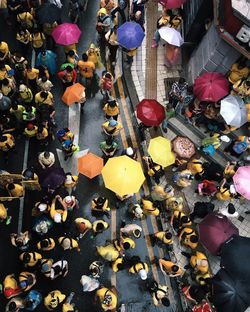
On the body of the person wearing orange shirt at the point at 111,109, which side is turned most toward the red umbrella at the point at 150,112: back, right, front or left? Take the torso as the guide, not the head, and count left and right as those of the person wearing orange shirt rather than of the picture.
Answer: right

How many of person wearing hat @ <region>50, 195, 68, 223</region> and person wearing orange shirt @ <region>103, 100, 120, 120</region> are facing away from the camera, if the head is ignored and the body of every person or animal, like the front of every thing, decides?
2

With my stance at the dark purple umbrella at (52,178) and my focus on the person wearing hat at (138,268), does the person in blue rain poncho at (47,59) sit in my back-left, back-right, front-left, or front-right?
back-left

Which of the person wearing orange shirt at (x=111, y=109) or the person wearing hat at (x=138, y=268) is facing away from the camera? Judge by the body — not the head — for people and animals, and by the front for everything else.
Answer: the person wearing orange shirt at (x=111, y=109)

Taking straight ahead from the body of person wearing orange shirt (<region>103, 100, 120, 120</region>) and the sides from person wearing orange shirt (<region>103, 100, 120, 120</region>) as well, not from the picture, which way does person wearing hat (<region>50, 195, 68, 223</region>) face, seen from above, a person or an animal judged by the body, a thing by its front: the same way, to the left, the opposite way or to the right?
the same way

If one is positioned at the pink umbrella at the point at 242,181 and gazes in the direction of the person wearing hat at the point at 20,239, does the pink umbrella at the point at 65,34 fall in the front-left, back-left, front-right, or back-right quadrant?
front-right

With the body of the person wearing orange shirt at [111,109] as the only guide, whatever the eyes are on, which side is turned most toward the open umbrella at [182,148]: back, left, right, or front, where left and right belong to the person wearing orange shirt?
right

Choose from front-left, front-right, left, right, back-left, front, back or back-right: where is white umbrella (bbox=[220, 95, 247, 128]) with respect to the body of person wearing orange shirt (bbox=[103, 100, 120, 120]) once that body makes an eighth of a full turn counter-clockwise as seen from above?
back-right

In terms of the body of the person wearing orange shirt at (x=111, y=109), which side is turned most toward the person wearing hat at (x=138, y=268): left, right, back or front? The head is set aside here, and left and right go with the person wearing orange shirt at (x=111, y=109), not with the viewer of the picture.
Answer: back

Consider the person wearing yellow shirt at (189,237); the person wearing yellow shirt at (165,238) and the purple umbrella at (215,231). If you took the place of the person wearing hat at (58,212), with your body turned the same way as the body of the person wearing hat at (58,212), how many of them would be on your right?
3

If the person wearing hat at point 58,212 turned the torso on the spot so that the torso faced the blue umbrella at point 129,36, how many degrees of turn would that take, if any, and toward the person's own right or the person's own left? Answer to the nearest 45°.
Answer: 0° — they already face it

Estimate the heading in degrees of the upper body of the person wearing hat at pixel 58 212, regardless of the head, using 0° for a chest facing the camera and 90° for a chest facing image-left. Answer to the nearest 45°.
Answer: approximately 180°

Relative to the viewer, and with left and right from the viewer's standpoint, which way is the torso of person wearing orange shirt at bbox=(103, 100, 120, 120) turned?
facing away from the viewer

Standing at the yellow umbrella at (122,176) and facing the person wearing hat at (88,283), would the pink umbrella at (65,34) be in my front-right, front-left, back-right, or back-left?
back-right
